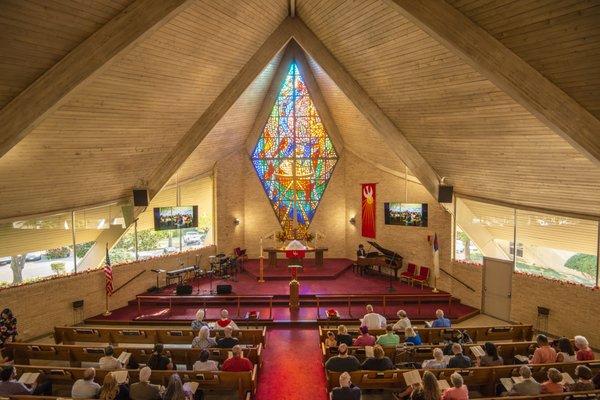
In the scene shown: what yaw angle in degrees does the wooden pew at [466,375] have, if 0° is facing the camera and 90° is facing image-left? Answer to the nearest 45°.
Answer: approximately 180°

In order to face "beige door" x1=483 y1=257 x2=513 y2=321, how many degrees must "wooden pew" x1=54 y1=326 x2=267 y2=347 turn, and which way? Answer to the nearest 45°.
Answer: approximately 90° to its right

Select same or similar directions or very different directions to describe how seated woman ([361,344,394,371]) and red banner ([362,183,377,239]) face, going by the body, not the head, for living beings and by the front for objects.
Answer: very different directions

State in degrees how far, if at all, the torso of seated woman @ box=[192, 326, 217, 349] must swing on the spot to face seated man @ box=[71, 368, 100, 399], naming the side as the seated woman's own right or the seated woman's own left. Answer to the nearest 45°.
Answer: approximately 135° to the seated woman's own left

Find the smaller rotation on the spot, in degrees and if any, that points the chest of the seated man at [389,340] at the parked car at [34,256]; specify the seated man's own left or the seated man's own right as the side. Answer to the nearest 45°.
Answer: approximately 90° to the seated man's own left

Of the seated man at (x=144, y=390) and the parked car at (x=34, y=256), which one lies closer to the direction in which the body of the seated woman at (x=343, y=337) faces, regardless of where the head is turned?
the parked car

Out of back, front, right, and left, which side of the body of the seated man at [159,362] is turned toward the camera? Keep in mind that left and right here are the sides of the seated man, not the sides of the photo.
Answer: back

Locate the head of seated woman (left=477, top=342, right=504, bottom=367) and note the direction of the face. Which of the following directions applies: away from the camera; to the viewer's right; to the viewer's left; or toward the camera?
away from the camera

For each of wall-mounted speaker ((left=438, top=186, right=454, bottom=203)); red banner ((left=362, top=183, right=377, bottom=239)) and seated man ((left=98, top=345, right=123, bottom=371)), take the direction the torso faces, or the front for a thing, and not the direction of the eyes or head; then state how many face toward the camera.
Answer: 2

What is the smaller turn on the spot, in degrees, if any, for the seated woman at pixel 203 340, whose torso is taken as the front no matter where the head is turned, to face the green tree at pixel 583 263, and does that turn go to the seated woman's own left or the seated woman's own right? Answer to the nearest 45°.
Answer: approximately 90° to the seated woman's own right

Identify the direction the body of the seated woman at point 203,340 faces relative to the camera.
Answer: away from the camera

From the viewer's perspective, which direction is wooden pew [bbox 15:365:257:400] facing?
away from the camera

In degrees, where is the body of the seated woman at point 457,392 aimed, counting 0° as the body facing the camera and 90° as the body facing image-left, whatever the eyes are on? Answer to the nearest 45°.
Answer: approximately 180°
